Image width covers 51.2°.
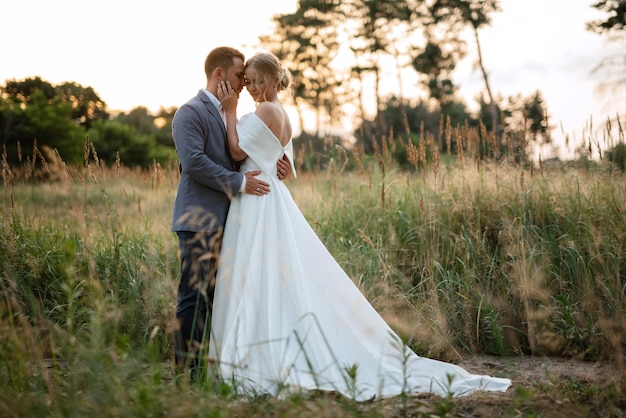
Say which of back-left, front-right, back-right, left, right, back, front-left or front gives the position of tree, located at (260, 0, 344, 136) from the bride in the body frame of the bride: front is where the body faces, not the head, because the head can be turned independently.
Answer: right

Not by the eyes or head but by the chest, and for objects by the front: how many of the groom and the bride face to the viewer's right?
1

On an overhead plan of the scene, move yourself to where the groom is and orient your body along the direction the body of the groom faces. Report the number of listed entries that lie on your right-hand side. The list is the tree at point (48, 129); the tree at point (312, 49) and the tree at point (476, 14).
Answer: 0

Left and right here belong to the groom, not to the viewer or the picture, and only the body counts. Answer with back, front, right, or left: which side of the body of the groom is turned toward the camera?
right

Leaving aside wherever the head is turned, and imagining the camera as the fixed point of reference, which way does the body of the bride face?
to the viewer's left

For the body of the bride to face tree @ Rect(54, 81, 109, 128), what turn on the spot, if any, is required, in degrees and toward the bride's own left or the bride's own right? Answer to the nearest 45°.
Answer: approximately 45° to the bride's own right

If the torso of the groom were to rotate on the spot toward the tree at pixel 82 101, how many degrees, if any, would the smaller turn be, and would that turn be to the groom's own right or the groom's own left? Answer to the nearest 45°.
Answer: approximately 90° to the groom's own left

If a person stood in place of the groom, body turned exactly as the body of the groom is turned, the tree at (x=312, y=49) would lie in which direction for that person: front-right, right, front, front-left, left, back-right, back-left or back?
left

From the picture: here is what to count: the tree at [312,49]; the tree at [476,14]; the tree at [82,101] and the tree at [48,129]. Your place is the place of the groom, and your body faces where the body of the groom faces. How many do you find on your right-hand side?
0

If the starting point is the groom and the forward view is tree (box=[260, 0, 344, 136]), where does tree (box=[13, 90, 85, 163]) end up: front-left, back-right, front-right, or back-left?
front-left

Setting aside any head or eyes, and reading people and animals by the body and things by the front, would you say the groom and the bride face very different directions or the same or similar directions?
very different directions

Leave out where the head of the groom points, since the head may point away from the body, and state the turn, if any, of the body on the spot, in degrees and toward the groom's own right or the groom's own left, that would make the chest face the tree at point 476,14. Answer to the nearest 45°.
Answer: approximately 45° to the groom's own left

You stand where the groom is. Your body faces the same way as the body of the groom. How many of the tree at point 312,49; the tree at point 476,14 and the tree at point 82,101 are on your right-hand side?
0

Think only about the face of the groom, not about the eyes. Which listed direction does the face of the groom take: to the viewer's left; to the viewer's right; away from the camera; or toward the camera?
to the viewer's right
